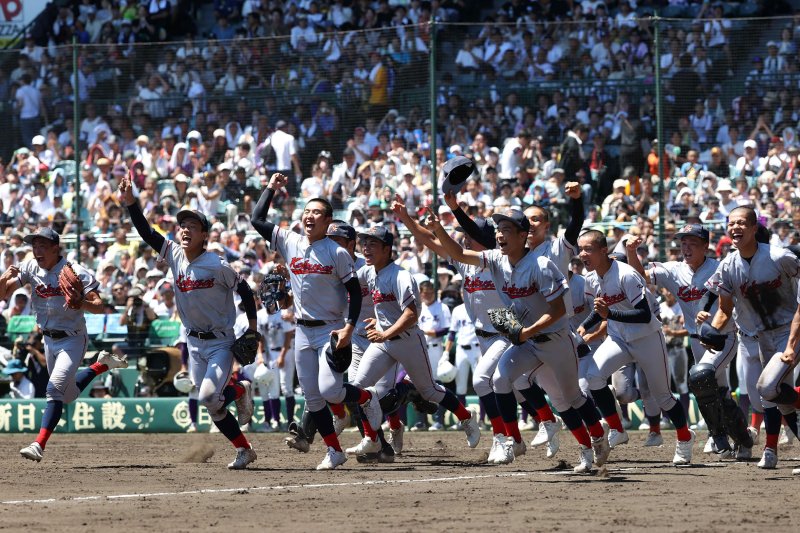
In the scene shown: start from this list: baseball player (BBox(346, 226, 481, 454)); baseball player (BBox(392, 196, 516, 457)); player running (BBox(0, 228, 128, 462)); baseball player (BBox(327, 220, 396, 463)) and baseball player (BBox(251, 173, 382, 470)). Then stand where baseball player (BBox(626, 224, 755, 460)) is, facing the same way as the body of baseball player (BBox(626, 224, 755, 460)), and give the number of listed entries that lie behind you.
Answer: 0

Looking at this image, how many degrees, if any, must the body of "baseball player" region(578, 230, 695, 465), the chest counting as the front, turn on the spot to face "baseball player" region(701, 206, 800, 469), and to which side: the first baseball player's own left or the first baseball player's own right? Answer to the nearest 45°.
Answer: approximately 90° to the first baseball player's own left

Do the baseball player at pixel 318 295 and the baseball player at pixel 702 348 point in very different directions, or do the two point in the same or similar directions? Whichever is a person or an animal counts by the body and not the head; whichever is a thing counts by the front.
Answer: same or similar directions

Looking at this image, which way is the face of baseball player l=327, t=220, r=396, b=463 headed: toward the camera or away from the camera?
toward the camera

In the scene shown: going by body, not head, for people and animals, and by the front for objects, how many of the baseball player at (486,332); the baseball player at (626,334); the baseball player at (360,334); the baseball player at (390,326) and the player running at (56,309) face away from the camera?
0

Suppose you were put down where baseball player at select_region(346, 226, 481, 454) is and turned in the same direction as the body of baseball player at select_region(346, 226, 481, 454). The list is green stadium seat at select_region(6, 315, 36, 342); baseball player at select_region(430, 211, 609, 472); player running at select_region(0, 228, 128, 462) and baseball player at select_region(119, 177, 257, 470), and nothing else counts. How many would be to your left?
1

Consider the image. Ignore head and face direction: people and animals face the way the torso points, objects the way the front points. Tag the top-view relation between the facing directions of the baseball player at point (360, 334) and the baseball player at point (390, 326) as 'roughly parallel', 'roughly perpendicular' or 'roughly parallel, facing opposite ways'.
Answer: roughly parallel

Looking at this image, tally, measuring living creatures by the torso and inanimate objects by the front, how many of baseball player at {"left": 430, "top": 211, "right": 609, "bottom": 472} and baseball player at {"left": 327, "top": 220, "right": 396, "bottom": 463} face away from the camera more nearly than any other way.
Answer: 0

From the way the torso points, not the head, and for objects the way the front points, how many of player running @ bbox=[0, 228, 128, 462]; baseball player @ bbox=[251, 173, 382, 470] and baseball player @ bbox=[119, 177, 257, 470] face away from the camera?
0

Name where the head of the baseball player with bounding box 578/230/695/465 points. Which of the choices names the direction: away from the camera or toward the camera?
toward the camera

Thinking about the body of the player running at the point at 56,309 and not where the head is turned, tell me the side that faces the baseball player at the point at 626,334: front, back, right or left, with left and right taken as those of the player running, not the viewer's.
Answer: left

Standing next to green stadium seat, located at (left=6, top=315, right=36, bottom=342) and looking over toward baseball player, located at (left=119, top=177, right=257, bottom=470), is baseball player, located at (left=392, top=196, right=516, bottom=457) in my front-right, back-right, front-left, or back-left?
front-left

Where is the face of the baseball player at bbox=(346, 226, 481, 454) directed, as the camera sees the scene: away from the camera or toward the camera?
toward the camera

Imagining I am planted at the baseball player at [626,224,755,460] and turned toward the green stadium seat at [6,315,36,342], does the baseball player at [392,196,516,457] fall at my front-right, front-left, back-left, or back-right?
front-left

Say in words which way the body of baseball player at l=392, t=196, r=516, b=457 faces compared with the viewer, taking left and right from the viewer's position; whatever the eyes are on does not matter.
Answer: facing the viewer and to the left of the viewer

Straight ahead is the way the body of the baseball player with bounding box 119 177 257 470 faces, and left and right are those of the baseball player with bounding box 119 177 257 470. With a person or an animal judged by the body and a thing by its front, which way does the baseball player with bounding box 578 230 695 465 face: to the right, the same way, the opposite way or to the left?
the same way

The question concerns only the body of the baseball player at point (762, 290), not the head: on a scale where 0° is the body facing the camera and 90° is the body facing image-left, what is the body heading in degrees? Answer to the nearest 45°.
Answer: approximately 45°

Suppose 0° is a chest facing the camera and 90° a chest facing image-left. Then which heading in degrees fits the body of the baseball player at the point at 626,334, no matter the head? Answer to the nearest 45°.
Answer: approximately 45°
